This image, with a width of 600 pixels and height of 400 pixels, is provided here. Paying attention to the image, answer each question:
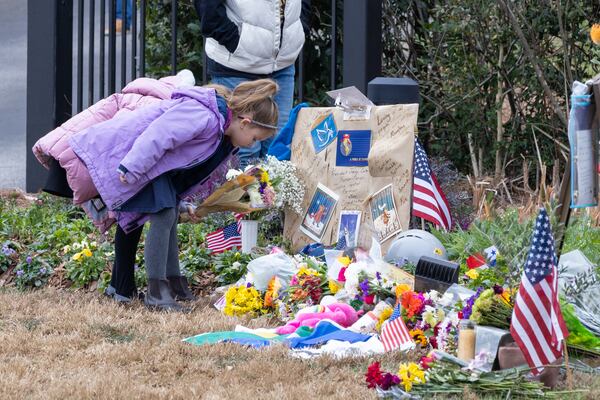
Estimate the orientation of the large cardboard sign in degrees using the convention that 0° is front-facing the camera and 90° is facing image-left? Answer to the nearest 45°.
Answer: approximately 0°

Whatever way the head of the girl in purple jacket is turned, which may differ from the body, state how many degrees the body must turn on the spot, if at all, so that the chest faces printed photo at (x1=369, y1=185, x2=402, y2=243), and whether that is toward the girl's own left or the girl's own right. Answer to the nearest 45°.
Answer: approximately 45° to the girl's own left

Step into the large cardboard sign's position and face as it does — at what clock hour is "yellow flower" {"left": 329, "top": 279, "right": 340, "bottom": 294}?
The yellow flower is roughly at 12 o'clock from the large cardboard sign.

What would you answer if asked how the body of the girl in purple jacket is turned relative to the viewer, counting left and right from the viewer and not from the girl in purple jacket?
facing to the right of the viewer

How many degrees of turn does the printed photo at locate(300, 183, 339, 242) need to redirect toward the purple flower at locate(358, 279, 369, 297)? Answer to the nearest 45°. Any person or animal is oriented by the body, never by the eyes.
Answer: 0° — it already faces it

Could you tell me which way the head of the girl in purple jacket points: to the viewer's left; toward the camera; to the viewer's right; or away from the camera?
to the viewer's right

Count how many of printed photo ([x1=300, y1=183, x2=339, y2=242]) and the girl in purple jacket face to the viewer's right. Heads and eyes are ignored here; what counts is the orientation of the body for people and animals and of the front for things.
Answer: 1

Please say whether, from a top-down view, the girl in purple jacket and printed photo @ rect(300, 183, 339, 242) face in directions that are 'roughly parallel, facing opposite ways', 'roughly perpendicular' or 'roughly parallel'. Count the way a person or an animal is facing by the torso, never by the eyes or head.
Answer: roughly perpendicular

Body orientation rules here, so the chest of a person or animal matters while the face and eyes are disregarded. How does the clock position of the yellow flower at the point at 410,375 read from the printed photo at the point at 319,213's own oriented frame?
The yellow flower is roughly at 12 o'clock from the printed photo.

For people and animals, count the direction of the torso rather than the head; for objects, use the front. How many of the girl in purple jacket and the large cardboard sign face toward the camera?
1
